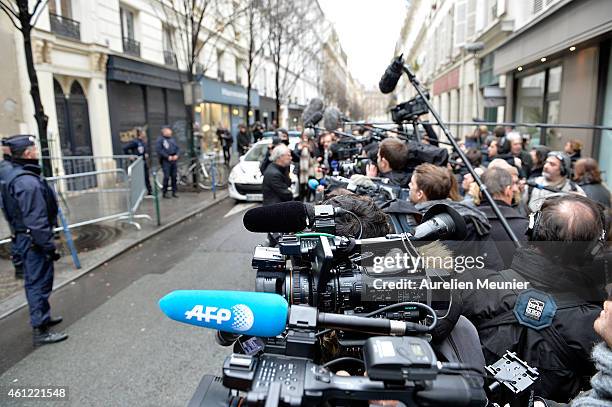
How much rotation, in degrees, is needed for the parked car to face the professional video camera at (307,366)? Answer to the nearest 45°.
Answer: approximately 45° to its left

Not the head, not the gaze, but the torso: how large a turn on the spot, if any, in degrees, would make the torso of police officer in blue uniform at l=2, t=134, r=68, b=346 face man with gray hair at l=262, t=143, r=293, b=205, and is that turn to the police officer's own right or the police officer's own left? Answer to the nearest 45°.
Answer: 0° — they already face them

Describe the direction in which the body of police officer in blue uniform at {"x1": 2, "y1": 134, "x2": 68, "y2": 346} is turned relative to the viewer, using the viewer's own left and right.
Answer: facing to the right of the viewer

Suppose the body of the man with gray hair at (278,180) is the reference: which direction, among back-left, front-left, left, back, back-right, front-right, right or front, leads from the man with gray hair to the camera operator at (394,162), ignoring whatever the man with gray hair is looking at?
front-right

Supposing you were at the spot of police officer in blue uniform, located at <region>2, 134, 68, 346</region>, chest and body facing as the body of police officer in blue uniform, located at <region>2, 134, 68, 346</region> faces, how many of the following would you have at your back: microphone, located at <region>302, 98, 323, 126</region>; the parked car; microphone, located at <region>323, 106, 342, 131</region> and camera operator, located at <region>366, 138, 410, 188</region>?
0

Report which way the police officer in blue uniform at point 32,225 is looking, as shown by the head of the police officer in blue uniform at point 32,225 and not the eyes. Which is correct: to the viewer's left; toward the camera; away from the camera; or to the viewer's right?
to the viewer's right

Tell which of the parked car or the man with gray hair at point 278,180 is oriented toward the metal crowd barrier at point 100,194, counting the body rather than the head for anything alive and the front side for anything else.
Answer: the parked car

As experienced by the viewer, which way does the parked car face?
facing the viewer and to the left of the viewer

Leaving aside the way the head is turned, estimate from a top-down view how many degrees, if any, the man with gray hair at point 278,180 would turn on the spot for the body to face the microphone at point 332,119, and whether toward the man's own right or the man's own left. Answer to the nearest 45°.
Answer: approximately 45° to the man's own left

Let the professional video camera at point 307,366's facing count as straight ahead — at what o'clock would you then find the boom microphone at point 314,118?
The boom microphone is roughly at 3 o'clock from the professional video camera.

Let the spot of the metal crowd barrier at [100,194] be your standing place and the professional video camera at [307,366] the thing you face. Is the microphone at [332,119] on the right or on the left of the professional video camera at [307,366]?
left

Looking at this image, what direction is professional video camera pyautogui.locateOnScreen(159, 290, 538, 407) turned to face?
to the viewer's left

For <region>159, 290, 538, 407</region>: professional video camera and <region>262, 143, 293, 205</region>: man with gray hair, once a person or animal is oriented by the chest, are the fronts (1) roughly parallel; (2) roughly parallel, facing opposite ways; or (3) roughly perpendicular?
roughly parallel, facing opposite ways

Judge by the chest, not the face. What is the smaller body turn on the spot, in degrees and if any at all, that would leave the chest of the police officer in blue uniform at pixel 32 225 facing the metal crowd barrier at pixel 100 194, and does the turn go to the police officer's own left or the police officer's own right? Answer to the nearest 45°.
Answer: approximately 90° to the police officer's own left
